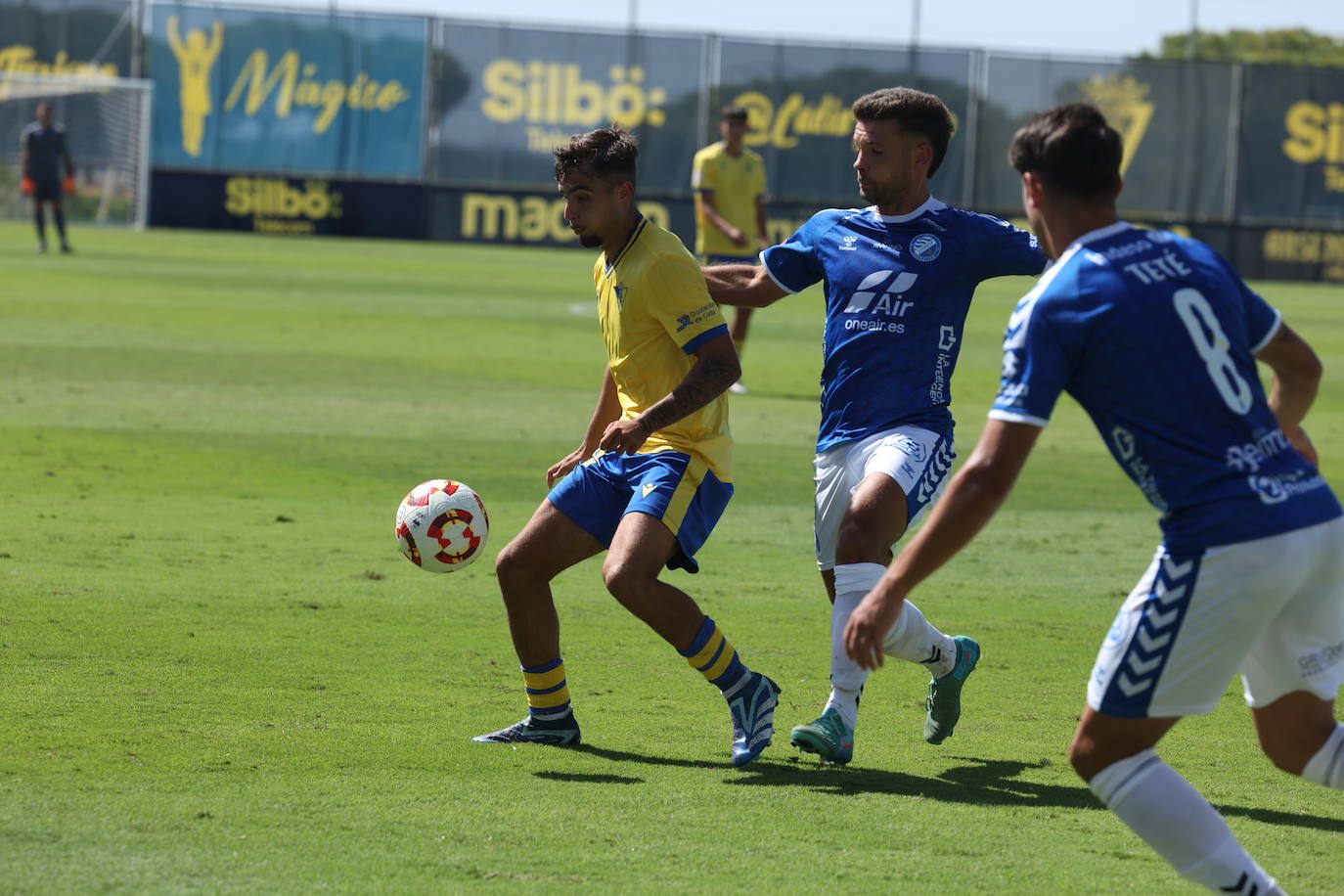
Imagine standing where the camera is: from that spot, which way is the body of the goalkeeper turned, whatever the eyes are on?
toward the camera

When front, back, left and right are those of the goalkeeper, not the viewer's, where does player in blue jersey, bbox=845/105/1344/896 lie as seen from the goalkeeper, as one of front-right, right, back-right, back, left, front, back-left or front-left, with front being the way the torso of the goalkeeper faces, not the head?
front

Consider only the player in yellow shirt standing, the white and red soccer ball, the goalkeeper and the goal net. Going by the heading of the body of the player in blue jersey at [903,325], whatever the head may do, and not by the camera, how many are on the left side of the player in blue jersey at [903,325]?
0

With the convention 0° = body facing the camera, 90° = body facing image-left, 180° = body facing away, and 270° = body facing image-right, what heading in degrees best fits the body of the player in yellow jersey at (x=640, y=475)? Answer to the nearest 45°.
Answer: approximately 45°

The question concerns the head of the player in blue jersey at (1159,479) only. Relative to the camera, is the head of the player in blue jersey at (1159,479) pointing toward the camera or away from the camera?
away from the camera

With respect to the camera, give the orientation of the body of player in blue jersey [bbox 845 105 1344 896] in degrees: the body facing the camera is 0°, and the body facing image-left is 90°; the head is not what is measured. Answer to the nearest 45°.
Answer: approximately 135°

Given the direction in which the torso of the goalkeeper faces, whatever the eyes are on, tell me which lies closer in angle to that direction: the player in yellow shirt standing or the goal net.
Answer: the player in yellow shirt standing

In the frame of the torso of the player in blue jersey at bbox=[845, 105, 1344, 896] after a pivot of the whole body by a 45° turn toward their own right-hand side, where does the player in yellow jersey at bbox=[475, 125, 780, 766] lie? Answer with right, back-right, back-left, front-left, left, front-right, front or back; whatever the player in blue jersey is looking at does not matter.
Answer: front-left

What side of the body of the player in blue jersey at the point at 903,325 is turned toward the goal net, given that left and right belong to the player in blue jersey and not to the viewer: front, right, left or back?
right

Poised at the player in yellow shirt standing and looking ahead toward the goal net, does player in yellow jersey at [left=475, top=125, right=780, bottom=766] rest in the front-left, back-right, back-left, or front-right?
back-left

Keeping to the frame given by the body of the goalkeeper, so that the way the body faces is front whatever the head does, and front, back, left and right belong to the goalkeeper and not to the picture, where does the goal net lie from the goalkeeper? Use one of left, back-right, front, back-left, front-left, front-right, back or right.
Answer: back

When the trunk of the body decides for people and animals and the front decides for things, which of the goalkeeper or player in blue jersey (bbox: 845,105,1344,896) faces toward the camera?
the goalkeeper

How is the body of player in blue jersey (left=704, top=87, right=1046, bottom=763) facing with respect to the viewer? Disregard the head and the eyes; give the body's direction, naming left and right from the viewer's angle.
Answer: facing the viewer and to the left of the viewer

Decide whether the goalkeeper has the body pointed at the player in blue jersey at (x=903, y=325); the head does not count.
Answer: yes

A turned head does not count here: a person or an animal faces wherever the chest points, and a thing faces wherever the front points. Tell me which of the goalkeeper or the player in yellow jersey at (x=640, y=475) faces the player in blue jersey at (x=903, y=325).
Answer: the goalkeeper

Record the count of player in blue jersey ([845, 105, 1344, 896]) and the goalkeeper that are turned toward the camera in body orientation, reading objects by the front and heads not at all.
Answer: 1
